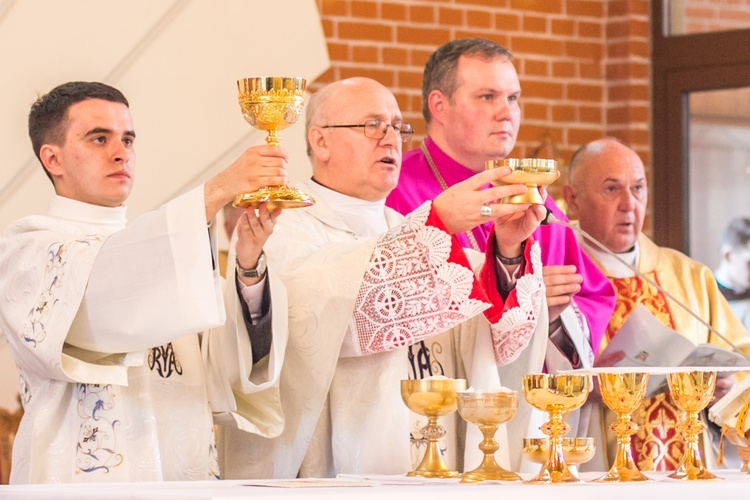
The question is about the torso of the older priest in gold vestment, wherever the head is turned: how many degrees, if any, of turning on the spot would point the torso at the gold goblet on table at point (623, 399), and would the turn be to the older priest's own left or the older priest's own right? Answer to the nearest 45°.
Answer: approximately 45° to the older priest's own right

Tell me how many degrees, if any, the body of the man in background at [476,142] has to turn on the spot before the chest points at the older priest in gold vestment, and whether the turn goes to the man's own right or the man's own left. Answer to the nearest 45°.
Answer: approximately 90° to the man's own left

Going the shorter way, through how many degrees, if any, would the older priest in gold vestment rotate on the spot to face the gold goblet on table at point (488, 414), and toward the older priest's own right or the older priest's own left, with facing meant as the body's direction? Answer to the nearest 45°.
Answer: approximately 45° to the older priest's own right

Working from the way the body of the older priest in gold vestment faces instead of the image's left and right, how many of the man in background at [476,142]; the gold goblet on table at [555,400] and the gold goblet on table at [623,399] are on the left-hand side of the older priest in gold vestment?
0

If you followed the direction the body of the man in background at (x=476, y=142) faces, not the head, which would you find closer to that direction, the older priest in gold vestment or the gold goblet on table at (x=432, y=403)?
the gold goblet on table

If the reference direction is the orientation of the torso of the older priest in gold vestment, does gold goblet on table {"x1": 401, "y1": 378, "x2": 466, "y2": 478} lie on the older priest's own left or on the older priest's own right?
on the older priest's own right

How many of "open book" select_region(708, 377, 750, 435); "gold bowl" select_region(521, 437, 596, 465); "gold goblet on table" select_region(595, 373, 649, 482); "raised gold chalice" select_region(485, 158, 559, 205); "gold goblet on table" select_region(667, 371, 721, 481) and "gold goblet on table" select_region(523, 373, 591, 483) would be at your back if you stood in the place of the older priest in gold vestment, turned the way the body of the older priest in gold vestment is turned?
0

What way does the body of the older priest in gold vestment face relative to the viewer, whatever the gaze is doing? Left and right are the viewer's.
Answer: facing the viewer and to the right of the viewer

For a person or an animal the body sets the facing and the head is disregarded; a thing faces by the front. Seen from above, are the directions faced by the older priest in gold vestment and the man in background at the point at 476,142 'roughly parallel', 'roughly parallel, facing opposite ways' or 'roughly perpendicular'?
roughly parallel

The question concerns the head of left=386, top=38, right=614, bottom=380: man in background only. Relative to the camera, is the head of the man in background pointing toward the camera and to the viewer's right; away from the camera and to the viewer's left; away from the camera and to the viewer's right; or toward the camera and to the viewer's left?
toward the camera and to the viewer's right

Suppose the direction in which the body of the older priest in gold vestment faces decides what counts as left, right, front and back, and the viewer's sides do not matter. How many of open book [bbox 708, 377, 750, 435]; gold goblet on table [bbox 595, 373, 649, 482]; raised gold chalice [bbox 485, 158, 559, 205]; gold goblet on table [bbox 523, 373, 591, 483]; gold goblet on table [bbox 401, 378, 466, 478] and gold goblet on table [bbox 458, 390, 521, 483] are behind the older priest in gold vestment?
0

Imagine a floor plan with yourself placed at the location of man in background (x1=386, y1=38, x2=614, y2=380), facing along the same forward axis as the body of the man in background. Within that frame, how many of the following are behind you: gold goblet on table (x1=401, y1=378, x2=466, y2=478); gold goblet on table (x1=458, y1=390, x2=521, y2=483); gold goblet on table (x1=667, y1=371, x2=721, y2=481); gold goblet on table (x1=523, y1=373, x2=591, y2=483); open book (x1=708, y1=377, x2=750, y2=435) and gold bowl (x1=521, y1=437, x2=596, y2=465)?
0

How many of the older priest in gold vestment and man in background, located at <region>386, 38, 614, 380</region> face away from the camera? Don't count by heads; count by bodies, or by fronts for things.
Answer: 0

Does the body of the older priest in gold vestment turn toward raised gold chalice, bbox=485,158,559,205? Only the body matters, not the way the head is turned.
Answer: no
